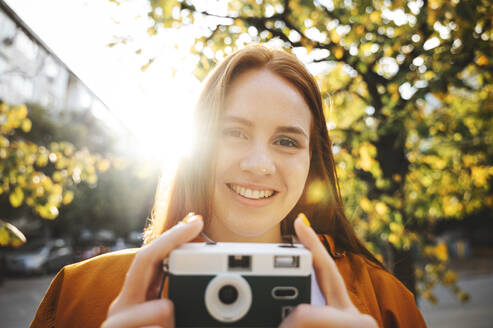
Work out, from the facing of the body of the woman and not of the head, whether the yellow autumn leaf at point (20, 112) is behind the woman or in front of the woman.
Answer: behind

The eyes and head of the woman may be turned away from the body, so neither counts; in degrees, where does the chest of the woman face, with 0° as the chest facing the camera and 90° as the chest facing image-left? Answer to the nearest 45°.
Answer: approximately 0°

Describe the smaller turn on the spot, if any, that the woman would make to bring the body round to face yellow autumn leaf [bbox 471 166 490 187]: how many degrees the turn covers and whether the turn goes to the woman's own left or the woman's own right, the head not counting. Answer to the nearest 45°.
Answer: approximately 135° to the woman's own left

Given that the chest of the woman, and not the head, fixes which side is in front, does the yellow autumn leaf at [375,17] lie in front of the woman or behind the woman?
behind

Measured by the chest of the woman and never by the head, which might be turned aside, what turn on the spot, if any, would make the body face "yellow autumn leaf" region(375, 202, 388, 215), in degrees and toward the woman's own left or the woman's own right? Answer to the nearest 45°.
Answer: approximately 135° to the woman's own left
